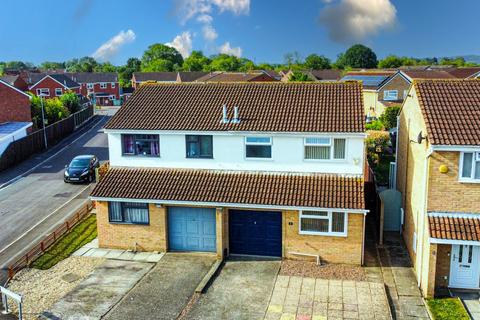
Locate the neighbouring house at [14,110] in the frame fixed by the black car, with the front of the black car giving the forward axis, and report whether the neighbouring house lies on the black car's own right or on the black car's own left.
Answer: on the black car's own right

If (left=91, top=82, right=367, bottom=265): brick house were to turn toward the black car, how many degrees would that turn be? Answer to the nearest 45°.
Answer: approximately 135° to its right

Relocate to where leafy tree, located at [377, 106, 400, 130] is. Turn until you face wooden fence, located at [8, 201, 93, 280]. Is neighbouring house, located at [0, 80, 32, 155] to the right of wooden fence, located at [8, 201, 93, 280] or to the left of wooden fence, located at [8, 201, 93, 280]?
right

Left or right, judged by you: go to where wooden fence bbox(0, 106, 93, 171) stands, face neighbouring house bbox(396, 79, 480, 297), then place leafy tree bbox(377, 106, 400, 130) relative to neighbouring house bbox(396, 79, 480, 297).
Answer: left

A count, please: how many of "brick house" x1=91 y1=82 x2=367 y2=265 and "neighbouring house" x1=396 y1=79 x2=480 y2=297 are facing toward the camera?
2

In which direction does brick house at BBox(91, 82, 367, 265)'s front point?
toward the camera

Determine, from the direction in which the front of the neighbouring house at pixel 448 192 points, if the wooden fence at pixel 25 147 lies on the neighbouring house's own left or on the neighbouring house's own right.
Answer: on the neighbouring house's own right

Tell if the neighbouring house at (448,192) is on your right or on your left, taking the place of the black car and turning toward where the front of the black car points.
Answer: on your left

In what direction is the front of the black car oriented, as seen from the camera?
facing the viewer and to the left of the viewer

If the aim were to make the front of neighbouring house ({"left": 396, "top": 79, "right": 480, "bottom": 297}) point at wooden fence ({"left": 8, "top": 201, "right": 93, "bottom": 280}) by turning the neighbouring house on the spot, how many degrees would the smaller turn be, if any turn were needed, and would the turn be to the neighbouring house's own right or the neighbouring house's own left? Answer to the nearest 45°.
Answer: approximately 90° to the neighbouring house's own right

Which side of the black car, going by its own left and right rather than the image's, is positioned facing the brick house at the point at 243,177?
left
